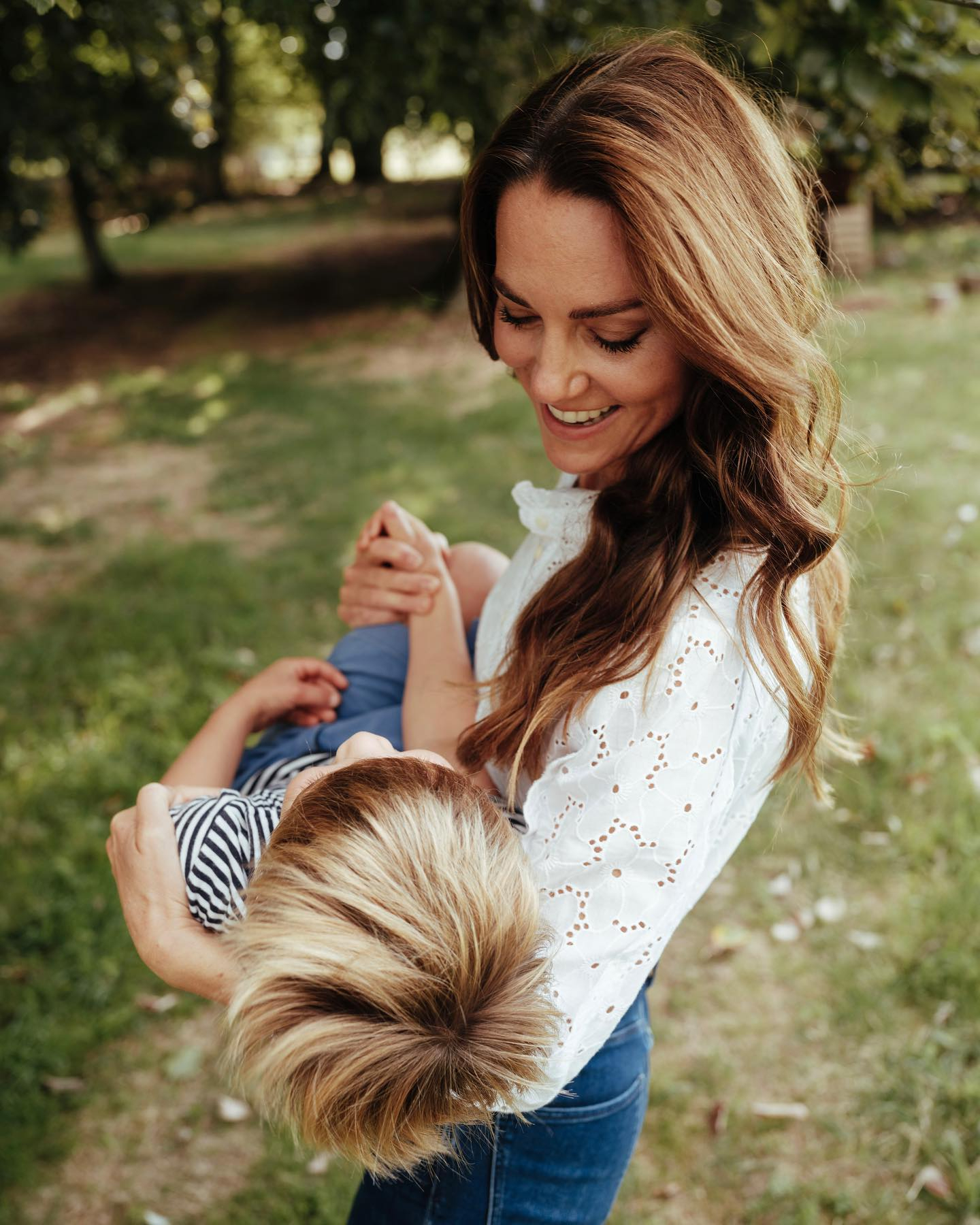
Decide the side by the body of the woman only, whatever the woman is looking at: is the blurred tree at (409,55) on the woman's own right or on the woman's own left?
on the woman's own right

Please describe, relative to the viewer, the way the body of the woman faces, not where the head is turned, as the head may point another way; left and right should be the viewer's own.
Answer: facing the viewer and to the left of the viewer

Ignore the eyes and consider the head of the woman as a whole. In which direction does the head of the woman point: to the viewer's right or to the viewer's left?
to the viewer's left
